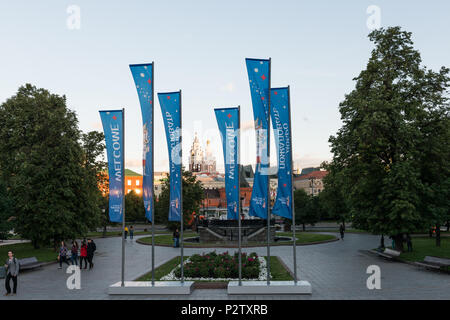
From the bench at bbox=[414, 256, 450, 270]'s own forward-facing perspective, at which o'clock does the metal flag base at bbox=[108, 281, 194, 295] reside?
The metal flag base is roughly at 12 o'clock from the bench.

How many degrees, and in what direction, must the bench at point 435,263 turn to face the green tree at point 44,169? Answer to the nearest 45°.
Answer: approximately 45° to its right

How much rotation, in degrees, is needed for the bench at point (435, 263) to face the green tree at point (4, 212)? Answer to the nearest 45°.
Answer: approximately 45° to its right

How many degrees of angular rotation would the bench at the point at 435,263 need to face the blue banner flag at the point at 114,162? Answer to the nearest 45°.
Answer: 0° — it already faces it

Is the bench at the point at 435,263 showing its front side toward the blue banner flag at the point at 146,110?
yes

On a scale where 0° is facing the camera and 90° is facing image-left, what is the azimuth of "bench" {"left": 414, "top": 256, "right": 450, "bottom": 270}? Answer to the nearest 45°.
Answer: approximately 45°

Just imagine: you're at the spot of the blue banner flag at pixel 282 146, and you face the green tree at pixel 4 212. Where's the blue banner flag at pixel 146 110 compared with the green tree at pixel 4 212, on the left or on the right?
left
